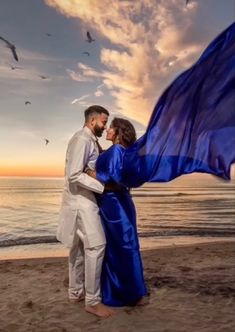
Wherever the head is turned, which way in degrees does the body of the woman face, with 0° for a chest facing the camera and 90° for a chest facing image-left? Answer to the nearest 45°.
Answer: approximately 90°

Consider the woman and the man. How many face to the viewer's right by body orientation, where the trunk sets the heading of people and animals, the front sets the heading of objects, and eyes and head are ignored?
1

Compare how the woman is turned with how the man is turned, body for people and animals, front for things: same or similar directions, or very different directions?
very different directions

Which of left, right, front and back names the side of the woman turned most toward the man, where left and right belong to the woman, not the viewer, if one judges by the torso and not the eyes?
front

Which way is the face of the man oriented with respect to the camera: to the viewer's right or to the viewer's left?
to the viewer's right

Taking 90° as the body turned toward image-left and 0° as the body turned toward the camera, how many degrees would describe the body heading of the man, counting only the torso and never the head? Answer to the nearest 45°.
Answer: approximately 270°

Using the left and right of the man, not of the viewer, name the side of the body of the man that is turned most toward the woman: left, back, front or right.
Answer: front

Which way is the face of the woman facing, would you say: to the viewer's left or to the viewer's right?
to the viewer's left
